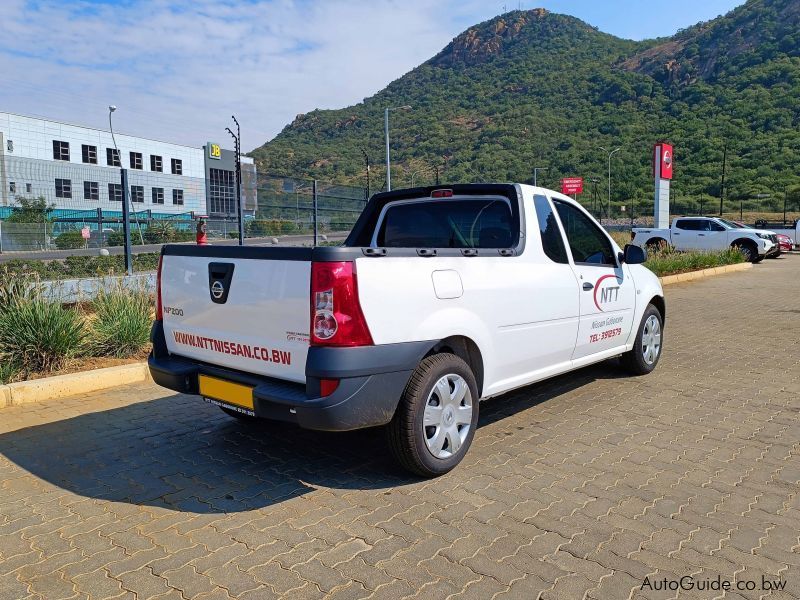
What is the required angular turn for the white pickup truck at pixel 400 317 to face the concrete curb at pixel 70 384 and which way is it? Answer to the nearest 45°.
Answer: approximately 90° to its left

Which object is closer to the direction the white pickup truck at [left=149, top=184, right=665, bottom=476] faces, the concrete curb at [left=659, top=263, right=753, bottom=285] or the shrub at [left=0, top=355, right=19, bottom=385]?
the concrete curb

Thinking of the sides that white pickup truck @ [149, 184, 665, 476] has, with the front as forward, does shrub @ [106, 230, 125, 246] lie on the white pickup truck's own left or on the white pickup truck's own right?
on the white pickup truck's own left

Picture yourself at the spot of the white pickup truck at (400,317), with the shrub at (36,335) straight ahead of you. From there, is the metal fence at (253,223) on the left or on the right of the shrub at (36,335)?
right

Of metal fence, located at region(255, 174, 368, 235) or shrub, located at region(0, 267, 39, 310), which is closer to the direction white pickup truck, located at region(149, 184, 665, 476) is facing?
the metal fence

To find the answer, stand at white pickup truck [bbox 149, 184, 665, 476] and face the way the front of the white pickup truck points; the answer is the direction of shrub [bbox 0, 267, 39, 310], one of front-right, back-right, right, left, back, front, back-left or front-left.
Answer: left

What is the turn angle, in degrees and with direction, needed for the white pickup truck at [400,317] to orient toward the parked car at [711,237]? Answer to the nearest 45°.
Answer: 0° — it already faces it

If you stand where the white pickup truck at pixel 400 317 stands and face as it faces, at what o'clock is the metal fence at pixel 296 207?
The metal fence is roughly at 10 o'clock from the white pickup truck.

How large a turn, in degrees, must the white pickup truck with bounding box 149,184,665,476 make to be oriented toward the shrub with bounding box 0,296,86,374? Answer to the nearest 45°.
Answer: approximately 90° to its left

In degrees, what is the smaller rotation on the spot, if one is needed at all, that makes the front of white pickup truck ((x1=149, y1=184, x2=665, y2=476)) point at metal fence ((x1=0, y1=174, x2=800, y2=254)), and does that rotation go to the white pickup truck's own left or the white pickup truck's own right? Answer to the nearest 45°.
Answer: approximately 45° to the white pickup truck's own left

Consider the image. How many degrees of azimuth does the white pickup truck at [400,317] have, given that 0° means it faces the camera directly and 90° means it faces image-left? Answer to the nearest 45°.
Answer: approximately 225°

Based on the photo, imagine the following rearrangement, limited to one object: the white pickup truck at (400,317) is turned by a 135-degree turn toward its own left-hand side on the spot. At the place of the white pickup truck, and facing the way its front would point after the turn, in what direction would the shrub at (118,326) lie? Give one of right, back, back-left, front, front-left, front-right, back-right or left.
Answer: front-right

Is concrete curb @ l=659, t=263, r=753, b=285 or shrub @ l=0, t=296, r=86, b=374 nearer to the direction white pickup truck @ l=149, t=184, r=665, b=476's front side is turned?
the concrete curb

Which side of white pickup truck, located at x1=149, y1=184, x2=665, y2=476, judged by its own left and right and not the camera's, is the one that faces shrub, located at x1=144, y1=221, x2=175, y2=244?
left

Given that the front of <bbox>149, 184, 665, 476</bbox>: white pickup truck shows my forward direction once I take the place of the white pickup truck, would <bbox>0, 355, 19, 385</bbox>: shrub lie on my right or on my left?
on my left
